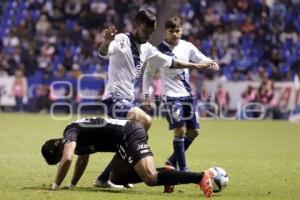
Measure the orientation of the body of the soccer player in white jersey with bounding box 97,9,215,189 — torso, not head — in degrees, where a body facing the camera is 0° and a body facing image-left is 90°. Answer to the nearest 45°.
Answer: approximately 315°

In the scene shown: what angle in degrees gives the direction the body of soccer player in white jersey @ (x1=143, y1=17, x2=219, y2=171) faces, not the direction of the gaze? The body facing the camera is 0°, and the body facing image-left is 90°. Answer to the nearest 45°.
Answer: approximately 0°

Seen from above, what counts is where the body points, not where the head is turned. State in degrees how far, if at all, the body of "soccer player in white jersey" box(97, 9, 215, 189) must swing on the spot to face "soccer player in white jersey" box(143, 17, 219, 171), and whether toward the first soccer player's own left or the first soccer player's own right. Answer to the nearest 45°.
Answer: approximately 90° to the first soccer player's own left
